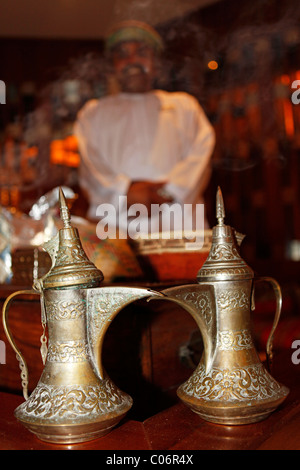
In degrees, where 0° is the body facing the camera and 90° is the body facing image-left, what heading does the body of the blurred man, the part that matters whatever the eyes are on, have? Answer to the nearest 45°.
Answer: approximately 0°
